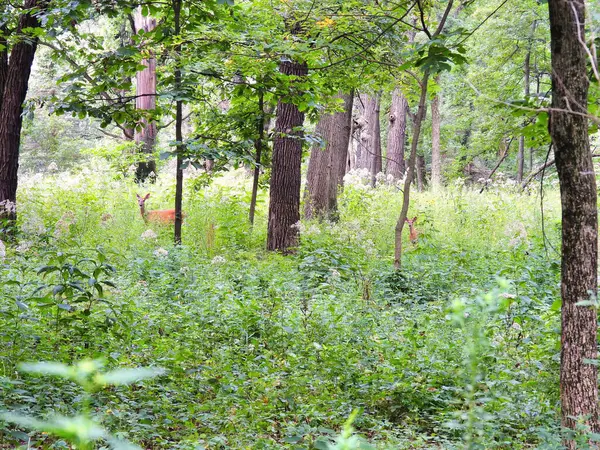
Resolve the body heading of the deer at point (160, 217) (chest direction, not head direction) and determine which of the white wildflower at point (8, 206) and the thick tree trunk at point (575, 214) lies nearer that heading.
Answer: the white wildflower

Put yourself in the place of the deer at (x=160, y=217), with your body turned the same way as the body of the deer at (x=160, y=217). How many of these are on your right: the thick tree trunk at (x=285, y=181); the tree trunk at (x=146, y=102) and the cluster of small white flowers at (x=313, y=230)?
1

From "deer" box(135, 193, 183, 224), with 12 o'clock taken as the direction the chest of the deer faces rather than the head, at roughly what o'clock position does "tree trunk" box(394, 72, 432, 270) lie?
The tree trunk is roughly at 8 o'clock from the deer.

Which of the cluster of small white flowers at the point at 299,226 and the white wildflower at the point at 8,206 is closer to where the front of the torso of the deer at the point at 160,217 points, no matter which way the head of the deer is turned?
the white wildflower

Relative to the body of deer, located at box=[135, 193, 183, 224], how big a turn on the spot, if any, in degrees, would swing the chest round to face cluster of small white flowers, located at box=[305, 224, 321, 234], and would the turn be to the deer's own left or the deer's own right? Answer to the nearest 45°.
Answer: approximately 135° to the deer's own left

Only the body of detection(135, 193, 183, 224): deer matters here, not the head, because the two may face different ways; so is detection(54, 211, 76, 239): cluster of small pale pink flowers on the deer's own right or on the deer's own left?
on the deer's own left

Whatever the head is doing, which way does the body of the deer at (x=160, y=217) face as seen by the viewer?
to the viewer's left

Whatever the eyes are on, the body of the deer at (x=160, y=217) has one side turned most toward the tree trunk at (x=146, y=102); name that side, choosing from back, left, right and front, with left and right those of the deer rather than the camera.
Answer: right

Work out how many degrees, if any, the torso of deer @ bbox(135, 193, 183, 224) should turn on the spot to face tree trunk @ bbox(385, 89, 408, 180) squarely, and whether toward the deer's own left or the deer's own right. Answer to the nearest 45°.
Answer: approximately 135° to the deer's own right

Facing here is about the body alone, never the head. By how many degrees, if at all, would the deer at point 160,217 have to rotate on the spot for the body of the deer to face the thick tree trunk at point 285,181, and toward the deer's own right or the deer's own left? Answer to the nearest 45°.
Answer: approximately 135° to the deer's own left

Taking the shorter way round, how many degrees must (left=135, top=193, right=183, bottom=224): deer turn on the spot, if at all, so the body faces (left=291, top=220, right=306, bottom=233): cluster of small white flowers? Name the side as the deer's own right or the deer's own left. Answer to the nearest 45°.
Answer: approximately 135° to the deer's own left
